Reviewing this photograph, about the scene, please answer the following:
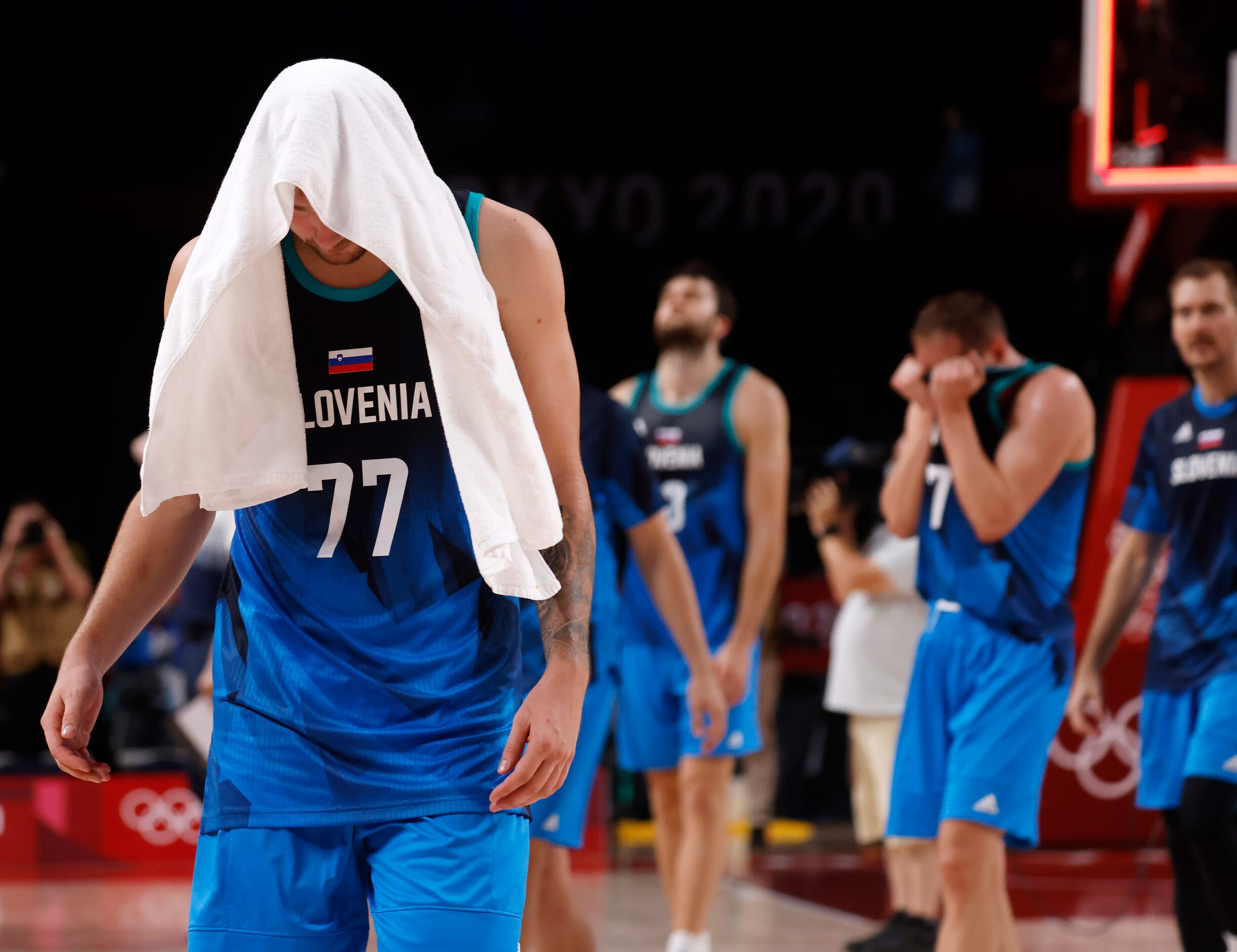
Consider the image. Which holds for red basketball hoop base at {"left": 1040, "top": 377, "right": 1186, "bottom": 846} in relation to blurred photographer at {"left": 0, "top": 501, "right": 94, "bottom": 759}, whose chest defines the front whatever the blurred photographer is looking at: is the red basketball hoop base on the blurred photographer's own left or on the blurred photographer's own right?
on the blurred photographer's own left

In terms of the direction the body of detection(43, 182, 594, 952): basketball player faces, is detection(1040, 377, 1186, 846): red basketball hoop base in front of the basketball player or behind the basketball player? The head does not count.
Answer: behind

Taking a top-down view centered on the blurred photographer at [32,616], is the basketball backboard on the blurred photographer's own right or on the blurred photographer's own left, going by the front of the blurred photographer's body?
on the blurred photographer's own left

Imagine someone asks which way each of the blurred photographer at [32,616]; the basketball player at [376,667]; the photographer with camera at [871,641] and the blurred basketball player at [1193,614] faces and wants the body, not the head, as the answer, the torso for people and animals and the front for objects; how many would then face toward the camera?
3

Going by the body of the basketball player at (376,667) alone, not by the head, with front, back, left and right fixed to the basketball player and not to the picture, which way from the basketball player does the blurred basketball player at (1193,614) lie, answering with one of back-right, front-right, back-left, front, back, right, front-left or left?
back-left

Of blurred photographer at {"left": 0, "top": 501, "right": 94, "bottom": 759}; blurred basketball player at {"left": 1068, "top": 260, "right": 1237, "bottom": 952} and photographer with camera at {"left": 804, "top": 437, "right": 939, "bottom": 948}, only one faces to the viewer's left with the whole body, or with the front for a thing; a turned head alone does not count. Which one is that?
the photographer with camera

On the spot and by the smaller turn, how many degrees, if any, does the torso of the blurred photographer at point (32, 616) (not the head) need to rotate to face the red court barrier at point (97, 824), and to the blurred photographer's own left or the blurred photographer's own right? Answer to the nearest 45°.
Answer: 0° — they already face it

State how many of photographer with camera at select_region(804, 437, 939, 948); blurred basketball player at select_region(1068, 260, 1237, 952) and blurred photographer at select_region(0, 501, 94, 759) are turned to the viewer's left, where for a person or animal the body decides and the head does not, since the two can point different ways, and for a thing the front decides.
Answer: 1

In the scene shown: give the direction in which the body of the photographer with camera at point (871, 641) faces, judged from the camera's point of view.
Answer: to the viewer's left

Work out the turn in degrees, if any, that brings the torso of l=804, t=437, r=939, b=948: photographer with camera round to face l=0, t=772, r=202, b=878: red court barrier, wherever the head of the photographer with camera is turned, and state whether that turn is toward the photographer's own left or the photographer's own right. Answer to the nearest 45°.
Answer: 0° — they already face it

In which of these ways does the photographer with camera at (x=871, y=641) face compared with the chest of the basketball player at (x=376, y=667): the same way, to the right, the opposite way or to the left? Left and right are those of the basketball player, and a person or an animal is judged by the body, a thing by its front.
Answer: to the right

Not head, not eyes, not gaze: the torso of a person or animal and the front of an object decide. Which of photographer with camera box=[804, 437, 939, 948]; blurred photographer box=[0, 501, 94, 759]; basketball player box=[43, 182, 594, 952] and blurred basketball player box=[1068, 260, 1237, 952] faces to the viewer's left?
the photographer with camera
